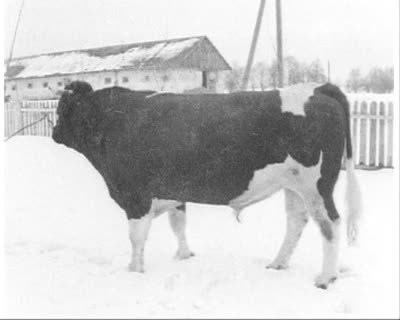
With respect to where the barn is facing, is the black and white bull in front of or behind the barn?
in front

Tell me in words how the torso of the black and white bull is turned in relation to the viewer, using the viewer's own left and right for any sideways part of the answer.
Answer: facing to the left of the viewer

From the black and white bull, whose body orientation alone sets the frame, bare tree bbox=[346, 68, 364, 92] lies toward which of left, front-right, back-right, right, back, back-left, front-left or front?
back-right

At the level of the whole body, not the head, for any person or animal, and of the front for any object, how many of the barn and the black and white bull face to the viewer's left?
1

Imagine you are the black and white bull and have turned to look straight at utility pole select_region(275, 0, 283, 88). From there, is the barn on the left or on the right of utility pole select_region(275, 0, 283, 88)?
left

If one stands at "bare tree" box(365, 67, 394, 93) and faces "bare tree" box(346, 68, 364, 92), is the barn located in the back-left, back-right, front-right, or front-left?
front-left

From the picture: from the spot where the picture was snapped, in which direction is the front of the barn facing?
facing the viewer and to the right of the viewer

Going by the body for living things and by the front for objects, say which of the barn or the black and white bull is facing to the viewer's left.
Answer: the black and white bull
